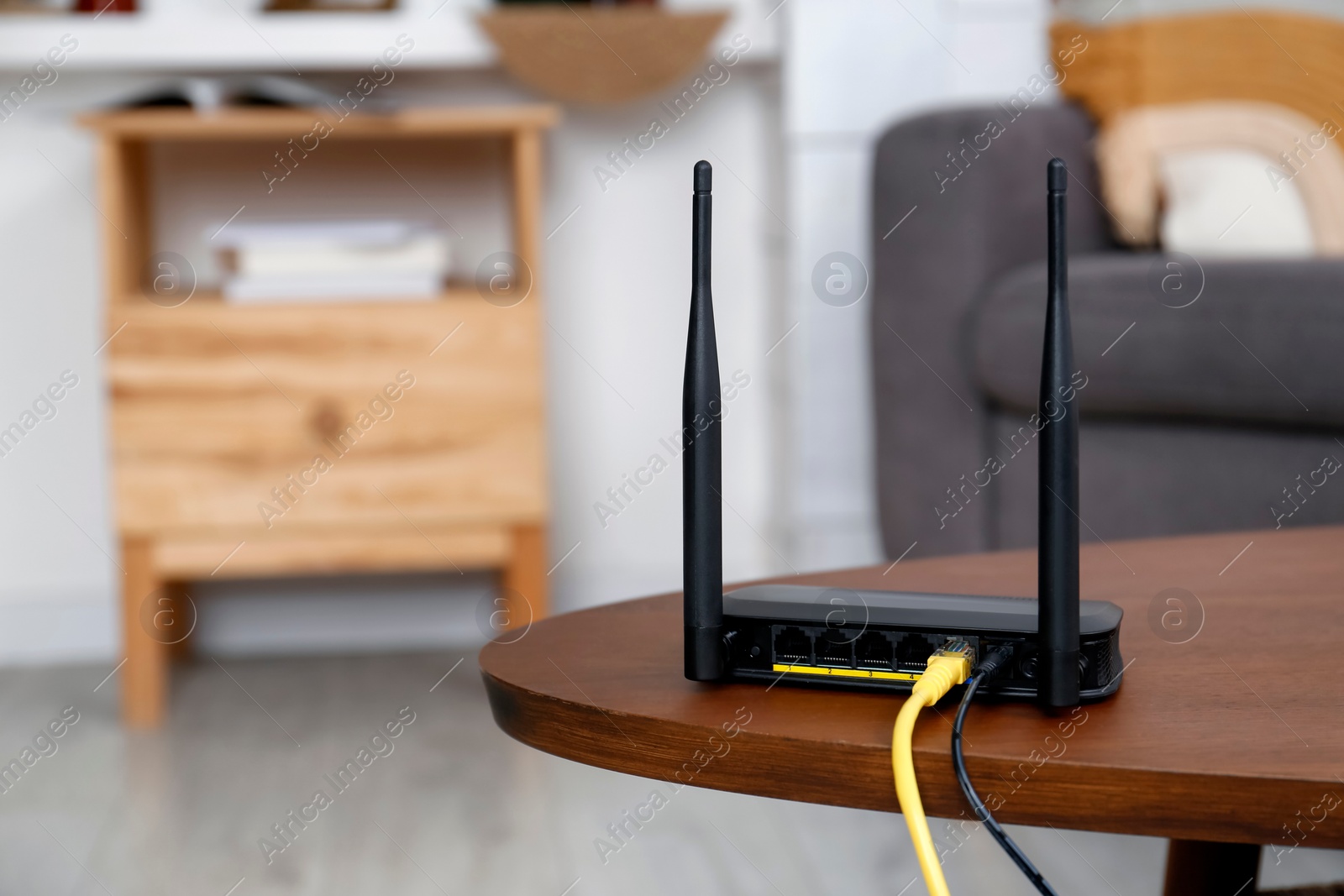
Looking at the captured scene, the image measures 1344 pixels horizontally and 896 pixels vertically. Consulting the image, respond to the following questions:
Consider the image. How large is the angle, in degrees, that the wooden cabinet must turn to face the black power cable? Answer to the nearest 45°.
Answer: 0° — it already faces it

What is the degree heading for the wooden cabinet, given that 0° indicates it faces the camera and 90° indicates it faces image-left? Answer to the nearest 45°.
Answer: approximately 0°

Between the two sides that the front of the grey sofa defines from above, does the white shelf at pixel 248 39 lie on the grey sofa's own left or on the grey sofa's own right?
on the grey sofa's own right

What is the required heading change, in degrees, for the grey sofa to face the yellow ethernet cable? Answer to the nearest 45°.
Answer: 0° — it already faces it

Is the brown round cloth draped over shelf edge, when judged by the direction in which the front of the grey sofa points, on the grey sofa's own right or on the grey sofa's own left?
on the grey sofa's own right
